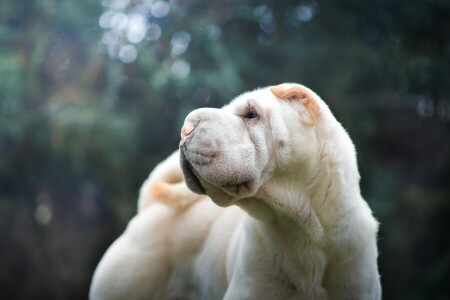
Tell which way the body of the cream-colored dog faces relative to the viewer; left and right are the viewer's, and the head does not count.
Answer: facing the viewer and to the right of the viewer
